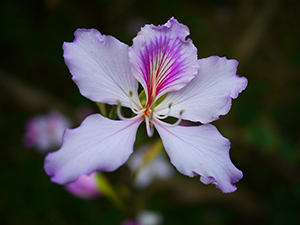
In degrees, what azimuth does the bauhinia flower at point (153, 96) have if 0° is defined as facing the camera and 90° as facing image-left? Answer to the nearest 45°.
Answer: approximately 0°

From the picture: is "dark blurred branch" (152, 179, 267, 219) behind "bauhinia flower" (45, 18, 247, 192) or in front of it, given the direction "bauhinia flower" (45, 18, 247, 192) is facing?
behind

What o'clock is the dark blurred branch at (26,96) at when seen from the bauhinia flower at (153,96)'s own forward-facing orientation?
The dark blurred branch is roughly at 5 o'clock from the bauhinia flower.

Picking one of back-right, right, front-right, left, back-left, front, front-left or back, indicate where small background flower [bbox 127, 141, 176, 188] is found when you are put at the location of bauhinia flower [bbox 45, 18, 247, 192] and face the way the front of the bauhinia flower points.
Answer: back

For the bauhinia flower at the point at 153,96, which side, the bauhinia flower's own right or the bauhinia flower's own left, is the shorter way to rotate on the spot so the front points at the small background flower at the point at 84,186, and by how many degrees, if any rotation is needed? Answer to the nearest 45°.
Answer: approximately 180°

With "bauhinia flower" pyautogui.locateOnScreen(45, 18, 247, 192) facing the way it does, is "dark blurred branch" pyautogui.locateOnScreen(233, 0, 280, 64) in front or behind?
behind
